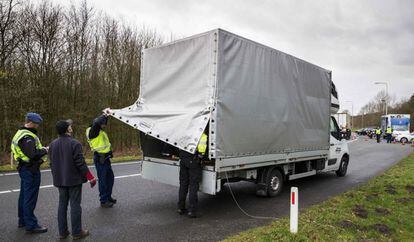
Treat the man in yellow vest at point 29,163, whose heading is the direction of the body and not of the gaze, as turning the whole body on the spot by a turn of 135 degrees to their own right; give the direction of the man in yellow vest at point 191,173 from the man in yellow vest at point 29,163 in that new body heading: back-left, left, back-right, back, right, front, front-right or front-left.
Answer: back-left

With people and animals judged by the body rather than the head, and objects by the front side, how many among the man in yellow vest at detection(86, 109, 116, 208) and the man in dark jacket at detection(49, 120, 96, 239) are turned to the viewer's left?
0

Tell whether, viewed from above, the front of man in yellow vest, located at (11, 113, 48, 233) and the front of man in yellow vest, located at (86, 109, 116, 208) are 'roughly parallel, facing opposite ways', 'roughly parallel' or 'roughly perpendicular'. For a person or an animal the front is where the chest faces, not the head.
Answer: roughly parallel

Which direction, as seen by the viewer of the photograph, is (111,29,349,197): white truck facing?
facing away from the viewer and to the right of the viewer

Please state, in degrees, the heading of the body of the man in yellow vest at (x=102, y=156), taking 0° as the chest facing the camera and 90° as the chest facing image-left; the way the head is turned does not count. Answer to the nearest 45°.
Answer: approximately 270°

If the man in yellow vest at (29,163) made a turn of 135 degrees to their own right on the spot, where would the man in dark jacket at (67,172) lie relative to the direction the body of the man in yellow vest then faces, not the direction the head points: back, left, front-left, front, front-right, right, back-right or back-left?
left

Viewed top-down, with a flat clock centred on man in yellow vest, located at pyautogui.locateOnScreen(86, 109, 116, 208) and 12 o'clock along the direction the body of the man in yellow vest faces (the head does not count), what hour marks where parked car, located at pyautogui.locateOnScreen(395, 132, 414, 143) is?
The parked car is roughly at 11 o'clock from the man in yellow vest.

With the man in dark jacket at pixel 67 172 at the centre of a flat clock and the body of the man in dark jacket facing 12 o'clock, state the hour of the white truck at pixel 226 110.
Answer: The white truck is roughly at 1 o'clock from the man in dark jacket.

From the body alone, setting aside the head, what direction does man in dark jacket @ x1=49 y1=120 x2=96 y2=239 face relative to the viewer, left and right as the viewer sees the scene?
facing away from the viewer and to the right of the viewer

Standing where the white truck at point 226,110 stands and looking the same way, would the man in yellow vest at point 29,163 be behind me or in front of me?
behind

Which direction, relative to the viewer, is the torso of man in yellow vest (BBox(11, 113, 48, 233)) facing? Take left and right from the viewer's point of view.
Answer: facing to the right of the viewer
